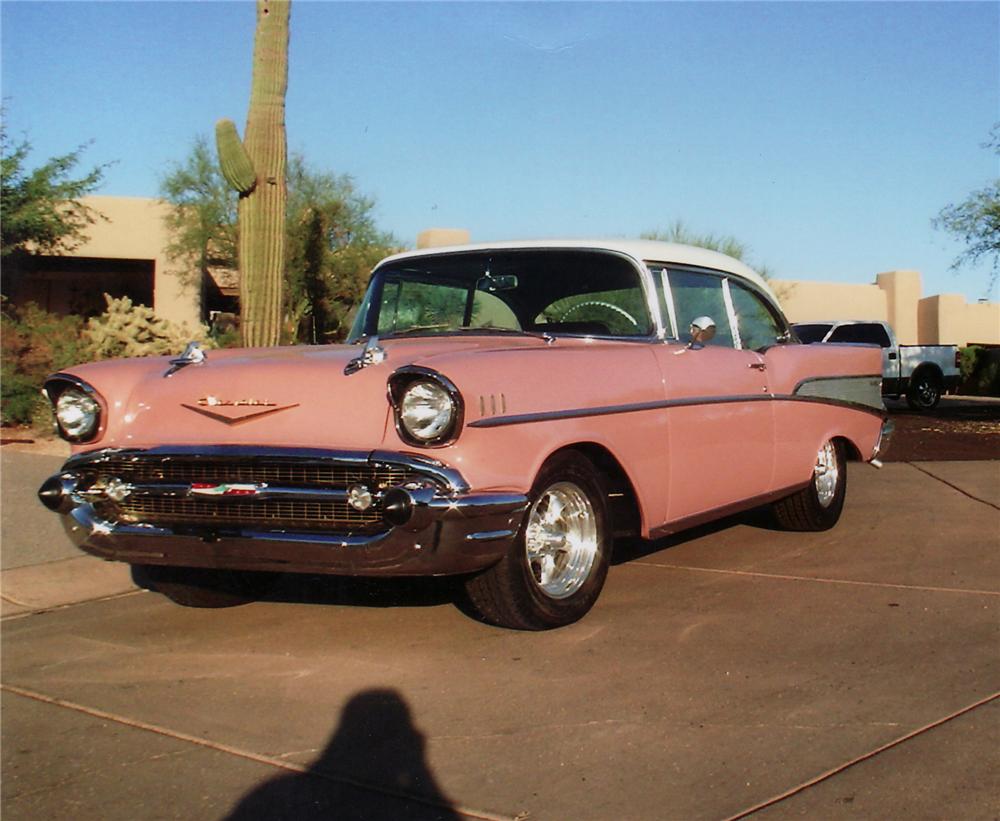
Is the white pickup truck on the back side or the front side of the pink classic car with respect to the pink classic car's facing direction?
on the back side

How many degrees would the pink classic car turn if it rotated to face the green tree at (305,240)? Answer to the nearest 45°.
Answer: approximately 135° to its right

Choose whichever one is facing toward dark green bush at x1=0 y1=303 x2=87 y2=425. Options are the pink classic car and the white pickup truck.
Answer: the white pickup truck

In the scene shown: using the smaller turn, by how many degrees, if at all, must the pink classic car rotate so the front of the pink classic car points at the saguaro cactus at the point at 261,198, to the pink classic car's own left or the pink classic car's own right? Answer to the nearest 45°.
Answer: approximately 135° to the pink classic car's own right

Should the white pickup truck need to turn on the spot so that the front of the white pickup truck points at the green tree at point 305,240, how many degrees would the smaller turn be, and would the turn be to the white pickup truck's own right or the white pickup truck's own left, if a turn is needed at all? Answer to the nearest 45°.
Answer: approximately 45° to the white pickup truck's own right

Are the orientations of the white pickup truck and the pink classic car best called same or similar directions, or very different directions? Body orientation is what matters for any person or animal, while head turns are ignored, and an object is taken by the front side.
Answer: same or similar directions

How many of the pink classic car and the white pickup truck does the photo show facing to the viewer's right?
0

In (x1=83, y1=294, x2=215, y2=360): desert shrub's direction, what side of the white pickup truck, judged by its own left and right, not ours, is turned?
front

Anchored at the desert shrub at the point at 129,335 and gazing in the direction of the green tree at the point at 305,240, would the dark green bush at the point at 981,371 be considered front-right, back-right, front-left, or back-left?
front-right

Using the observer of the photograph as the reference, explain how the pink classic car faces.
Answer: facing the viewer and to the left of the viewer

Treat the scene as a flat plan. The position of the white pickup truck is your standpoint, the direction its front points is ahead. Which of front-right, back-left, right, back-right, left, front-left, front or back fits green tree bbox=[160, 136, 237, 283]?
front-right

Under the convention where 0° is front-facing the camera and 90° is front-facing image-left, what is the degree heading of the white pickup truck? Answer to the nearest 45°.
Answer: approximately 45°

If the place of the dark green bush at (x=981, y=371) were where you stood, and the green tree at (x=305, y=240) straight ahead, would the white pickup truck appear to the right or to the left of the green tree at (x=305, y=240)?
left
